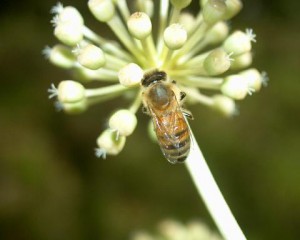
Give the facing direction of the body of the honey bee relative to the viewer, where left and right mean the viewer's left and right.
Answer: facing away from the viewer
